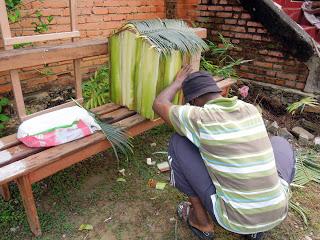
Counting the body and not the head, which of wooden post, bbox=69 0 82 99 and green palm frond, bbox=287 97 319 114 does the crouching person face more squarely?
the wooden post

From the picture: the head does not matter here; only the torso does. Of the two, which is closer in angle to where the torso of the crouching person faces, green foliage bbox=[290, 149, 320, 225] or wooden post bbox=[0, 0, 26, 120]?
the wooden post

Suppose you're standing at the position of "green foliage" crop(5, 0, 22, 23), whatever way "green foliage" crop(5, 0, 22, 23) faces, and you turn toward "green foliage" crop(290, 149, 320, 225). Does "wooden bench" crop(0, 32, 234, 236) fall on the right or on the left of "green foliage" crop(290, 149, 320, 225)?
right

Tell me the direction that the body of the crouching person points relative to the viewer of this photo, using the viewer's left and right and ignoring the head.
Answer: facing away from the viewer and to the left of the viewer

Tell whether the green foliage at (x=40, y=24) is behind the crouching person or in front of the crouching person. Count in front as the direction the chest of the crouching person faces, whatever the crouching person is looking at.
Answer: in front

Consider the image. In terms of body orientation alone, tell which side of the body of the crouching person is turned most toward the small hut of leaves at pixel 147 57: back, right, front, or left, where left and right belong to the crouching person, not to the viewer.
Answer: front

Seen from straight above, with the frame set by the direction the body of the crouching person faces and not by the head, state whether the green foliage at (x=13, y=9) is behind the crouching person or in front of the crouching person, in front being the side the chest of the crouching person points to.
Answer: in front

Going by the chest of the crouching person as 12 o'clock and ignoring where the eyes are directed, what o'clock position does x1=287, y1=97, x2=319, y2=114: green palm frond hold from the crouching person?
The green palm frond is roughly at 2 o'clock from the crouching person.

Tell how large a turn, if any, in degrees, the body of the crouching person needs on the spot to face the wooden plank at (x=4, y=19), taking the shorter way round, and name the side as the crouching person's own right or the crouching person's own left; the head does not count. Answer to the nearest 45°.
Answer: approximately 45° to the crouching person's own left

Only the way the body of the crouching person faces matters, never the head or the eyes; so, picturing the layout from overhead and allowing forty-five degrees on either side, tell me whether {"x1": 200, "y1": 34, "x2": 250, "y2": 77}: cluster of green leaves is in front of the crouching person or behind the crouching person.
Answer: in front

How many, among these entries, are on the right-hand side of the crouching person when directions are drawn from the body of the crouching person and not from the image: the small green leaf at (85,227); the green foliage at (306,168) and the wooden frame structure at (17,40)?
1
